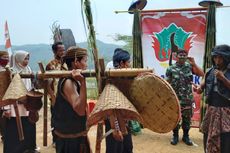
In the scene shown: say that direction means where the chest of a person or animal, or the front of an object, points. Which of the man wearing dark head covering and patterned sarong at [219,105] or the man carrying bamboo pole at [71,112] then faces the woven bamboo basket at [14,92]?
the man wearing dark head covering and patterned sarong

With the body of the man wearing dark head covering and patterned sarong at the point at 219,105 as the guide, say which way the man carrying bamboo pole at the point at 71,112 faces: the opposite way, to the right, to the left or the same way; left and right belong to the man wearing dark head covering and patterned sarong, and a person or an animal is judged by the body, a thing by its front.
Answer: the opposite way

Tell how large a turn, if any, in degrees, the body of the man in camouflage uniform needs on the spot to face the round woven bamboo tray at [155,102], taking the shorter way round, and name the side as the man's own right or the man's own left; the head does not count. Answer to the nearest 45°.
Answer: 0° — they already face it

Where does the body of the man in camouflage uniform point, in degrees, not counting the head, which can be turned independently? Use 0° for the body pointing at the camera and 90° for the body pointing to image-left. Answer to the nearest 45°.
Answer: approximately 0°

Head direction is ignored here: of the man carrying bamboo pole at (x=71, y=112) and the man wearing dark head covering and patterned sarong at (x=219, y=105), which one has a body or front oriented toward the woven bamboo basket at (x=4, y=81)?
the man wearing dark head covering and patterned sarong

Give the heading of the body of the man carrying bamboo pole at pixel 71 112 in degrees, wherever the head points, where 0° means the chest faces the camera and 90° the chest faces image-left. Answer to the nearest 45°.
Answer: approximately 270°

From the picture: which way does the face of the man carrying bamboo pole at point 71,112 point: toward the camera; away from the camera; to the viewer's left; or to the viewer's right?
to the viewer's right

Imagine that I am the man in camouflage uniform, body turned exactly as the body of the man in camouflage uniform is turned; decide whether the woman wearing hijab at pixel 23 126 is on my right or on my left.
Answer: on my right
